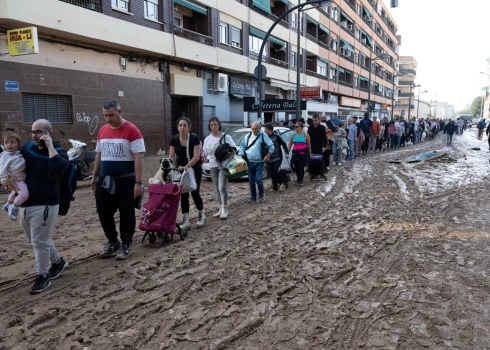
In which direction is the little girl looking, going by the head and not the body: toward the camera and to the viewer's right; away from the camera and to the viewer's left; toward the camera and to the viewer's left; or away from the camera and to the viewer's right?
toward the camera and to the viewer's left

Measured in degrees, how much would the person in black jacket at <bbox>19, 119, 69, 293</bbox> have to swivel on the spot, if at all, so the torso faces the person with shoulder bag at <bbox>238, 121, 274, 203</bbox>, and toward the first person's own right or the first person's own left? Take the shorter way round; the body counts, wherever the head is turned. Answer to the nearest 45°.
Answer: approximately 180°

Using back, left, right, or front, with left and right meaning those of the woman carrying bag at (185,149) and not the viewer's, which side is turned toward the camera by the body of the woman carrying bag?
front

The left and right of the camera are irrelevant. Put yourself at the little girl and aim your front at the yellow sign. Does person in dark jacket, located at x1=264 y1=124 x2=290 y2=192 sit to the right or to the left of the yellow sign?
right

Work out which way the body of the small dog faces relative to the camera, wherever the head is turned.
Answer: toward the camera

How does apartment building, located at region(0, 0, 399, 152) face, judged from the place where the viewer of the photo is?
facing the viewer and to the right of the viewer

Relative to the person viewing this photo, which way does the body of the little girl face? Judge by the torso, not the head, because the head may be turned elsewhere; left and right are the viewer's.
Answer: facing the viewer

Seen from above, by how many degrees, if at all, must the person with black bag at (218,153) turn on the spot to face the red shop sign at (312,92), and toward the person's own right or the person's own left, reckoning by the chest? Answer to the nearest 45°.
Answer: approximately 135° to the person's own right

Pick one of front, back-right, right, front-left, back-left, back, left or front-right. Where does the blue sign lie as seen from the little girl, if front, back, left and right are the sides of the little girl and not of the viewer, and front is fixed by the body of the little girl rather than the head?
back

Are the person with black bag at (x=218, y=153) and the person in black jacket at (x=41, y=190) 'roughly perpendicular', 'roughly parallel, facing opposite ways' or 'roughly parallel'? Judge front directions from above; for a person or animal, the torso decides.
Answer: roughly parallel

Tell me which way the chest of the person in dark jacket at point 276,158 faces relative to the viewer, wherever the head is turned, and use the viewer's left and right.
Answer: facing the viewer and to the left of the viewer

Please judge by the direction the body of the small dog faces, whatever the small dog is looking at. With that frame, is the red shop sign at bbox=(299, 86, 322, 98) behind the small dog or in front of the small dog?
behind

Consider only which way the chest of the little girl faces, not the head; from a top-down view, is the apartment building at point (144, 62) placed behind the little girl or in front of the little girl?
behind

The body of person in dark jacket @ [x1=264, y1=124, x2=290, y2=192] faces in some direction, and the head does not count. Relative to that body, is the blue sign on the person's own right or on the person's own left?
on the person's own right

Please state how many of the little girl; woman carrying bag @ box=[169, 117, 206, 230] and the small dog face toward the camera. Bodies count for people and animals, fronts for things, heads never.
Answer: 3

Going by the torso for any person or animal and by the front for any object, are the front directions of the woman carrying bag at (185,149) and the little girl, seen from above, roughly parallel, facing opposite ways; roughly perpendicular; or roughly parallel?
roughly parallel

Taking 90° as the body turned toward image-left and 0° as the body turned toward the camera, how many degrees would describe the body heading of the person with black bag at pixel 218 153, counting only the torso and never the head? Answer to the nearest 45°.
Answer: approximately 45°

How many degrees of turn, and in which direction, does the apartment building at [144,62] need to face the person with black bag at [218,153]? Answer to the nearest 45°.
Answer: approximately 45° to its right

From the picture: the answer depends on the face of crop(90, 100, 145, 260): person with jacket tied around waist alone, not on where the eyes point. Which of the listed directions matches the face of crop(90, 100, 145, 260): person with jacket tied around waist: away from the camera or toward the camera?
toward the camera
